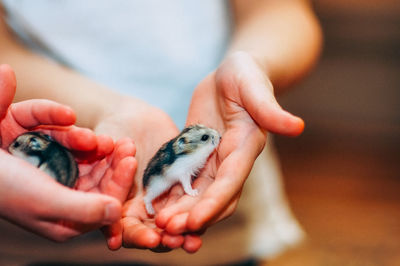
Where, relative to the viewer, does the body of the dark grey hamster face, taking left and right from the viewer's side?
facing to the left of the viewer
